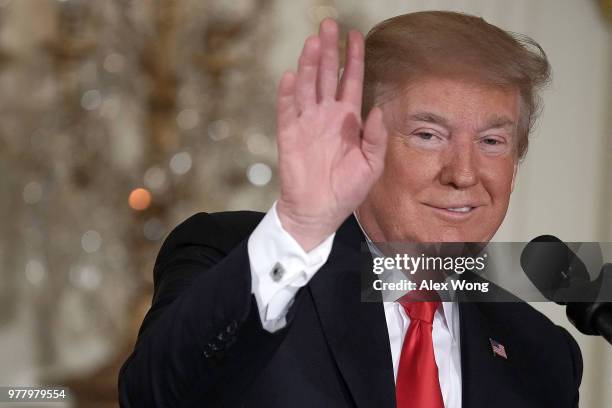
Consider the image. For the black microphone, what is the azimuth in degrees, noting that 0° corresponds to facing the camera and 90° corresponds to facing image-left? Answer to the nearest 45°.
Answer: approximately 90°

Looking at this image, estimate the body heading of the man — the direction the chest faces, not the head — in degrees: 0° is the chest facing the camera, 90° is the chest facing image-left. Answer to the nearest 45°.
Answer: approximately 315°
